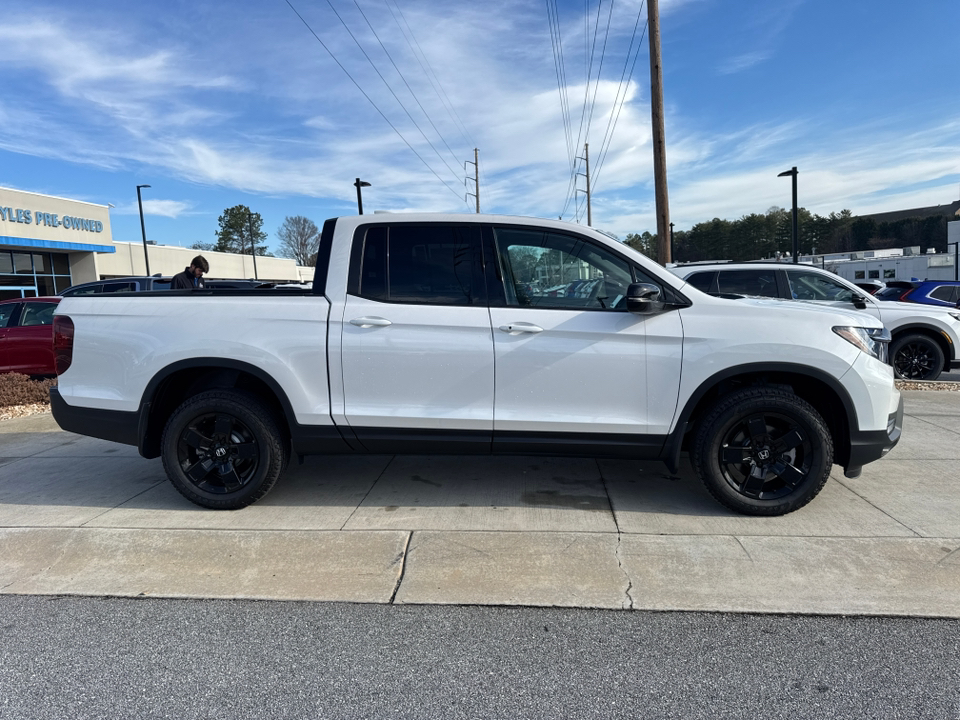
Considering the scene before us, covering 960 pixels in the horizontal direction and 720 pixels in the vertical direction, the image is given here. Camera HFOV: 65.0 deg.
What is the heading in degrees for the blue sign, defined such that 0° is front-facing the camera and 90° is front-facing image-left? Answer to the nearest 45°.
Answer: approximately 315°

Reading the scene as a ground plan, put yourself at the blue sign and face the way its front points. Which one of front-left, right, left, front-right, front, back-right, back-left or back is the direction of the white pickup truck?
front-right

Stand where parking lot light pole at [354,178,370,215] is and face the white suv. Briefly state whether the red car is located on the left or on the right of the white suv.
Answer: right

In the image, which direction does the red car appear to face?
to the viewer's left

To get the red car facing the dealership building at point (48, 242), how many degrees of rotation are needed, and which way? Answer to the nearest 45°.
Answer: approximately 90° to its right

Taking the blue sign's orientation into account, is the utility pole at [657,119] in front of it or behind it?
in front

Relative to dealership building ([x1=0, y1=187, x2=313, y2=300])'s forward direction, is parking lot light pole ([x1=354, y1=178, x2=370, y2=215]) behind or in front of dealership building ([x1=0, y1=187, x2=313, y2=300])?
in front

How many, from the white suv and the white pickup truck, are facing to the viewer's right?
2

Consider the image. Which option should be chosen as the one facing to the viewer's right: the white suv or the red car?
the white suv

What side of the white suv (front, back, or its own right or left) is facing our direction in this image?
right

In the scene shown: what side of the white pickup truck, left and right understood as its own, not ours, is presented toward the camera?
right

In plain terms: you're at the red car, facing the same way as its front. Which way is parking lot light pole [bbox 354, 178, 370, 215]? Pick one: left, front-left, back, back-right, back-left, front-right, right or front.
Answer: back-right

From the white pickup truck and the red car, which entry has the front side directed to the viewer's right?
the white pickup truck
